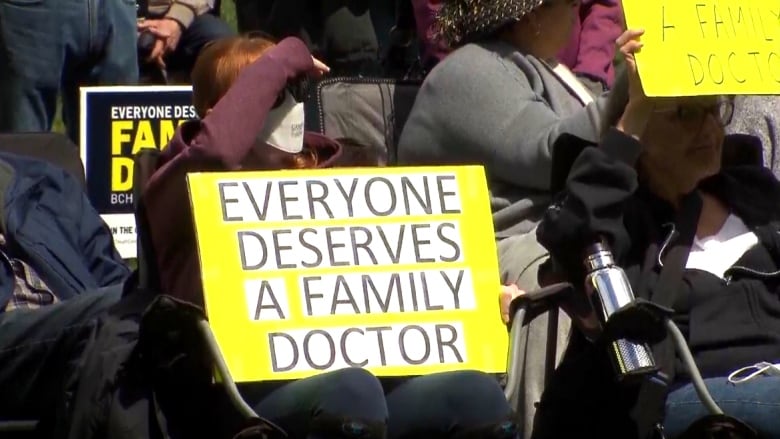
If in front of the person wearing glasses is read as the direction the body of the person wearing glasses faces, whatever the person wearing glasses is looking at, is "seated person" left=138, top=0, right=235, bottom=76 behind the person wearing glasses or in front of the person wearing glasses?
behind

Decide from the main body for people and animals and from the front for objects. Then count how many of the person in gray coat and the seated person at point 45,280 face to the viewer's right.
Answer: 1

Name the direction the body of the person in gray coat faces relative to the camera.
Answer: to the viewer's right

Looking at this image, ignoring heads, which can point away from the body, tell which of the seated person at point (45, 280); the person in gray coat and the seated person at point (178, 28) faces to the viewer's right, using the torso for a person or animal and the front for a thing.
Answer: the person in gray coat

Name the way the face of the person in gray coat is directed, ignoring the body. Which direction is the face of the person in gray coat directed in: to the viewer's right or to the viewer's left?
to the viewer's right

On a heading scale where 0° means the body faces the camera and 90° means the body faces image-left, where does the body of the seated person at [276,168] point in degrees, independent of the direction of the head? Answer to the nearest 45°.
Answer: approximately 315°

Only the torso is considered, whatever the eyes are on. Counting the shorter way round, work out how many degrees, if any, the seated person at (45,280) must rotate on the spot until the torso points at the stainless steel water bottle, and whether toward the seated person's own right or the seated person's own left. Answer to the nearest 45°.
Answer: approximately 90° to the seated person's own left

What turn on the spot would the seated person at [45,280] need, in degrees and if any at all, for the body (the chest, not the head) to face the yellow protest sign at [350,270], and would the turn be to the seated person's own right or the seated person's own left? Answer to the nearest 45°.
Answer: approximately 90° to the seated person's own left
